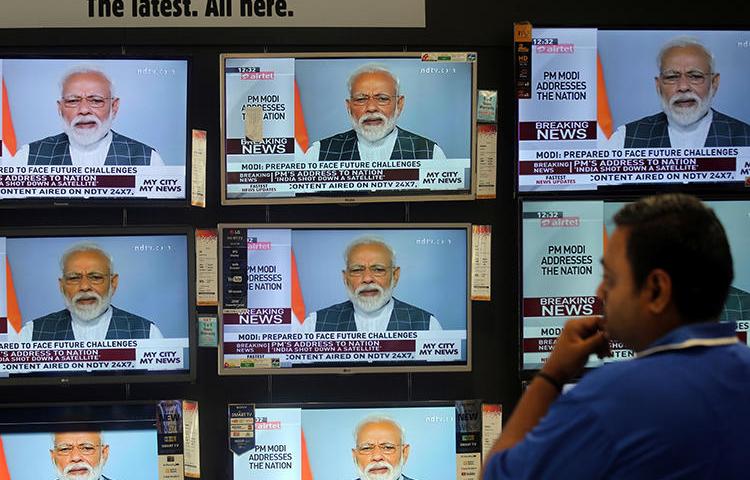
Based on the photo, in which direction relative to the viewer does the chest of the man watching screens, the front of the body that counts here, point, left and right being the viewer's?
facing away from the viewer and to the left of the viewer

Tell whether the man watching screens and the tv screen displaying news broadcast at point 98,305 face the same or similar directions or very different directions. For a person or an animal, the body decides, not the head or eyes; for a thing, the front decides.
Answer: very different directions

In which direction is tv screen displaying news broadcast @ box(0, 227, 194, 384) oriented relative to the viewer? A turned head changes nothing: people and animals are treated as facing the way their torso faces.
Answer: toward the camera

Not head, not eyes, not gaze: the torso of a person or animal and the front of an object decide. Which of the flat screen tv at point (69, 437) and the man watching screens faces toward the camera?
the flat screen tv

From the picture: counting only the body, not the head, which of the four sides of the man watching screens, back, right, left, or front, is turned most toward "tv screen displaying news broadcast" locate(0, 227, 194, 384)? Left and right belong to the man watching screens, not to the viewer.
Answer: front

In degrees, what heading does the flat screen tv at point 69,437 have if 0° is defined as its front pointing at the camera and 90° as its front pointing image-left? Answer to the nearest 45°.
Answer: approximately 0°

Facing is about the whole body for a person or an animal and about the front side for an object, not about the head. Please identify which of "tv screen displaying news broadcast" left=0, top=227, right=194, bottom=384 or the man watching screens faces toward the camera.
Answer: the tv screen displaying news broadcast

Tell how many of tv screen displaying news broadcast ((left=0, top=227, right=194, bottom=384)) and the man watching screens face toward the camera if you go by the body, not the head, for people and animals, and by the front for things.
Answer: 1

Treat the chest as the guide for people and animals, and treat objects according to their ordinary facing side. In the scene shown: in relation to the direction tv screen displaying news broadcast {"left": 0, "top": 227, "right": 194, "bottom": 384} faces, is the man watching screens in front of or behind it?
in front

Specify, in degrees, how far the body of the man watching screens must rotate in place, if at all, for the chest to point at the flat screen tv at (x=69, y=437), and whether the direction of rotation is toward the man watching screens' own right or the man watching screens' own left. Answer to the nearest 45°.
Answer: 0° — they already face it

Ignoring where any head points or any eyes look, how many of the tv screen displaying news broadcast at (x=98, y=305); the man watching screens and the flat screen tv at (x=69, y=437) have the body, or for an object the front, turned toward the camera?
2

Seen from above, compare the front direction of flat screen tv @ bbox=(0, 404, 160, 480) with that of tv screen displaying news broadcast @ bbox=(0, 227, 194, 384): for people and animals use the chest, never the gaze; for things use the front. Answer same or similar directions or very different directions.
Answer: same or similar directions
